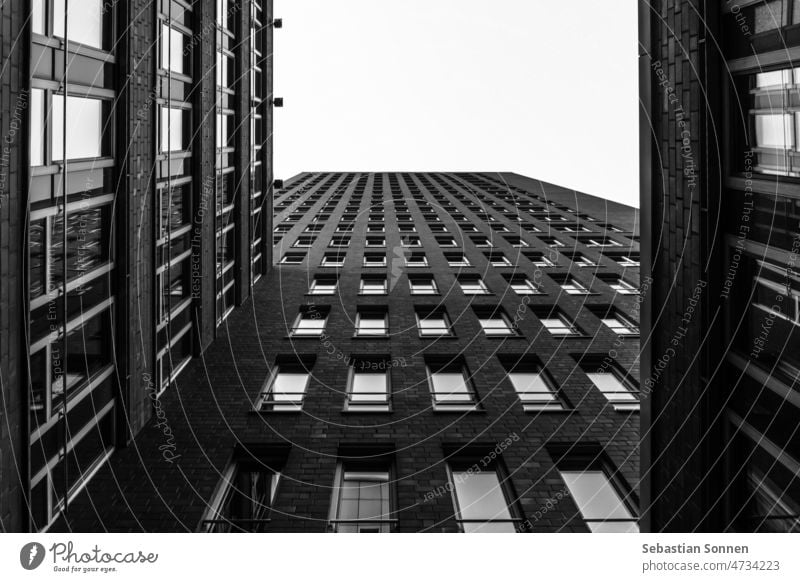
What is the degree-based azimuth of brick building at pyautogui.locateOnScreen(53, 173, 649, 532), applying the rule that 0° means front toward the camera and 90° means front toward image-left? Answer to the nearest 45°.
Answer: approximately 0°
